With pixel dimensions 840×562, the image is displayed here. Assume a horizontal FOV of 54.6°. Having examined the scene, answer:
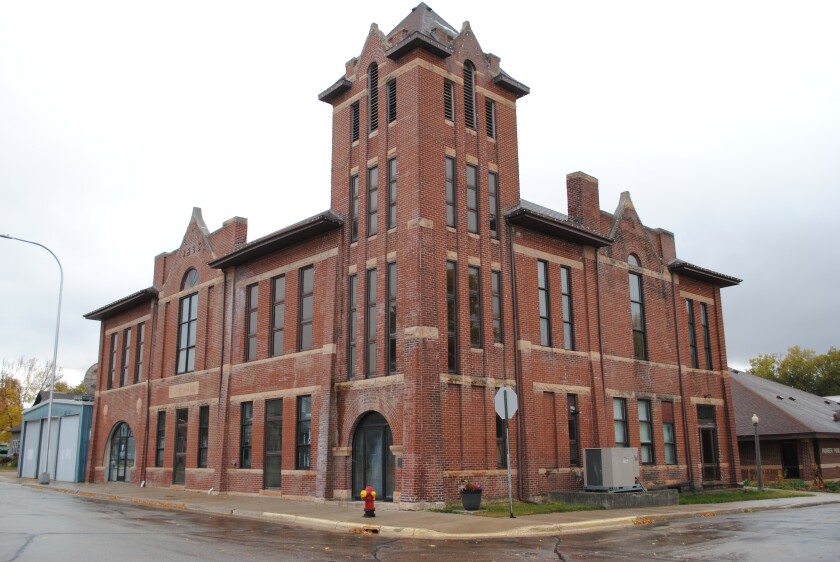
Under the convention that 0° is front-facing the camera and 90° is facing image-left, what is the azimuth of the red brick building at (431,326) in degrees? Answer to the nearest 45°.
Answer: approximately 45°
